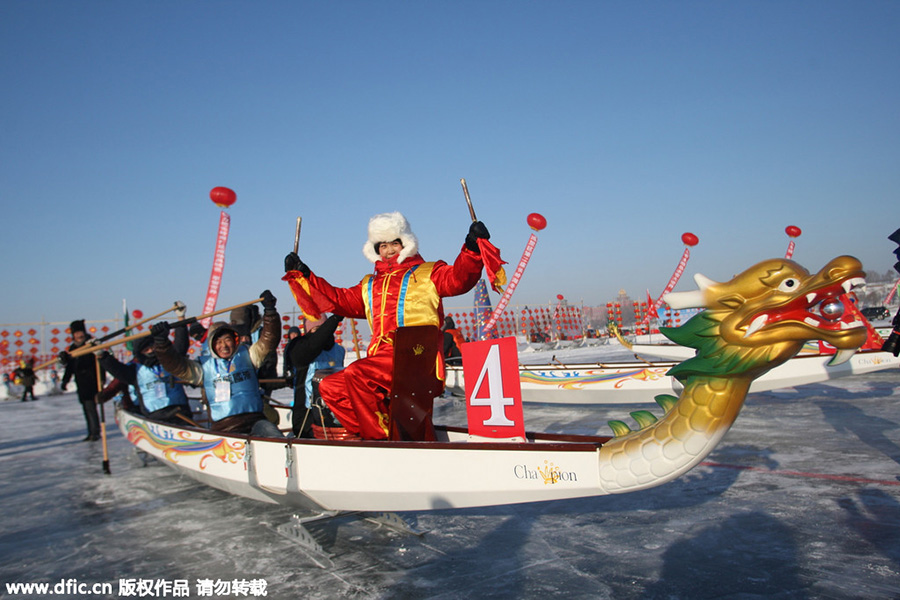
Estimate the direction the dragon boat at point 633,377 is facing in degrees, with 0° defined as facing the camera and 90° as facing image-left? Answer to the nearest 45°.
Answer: approximately 270°

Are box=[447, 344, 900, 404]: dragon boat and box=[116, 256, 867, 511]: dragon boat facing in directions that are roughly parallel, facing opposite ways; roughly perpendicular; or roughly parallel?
roughly parallel

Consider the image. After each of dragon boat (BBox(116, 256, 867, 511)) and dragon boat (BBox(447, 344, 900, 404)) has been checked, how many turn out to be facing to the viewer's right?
2

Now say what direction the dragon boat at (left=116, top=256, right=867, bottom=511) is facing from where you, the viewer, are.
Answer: facing to the right of the viewer

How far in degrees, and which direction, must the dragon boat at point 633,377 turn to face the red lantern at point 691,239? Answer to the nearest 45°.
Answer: approximately 90° to its left

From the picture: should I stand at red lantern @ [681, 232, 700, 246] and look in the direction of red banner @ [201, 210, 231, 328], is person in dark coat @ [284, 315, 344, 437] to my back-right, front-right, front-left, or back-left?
front-left

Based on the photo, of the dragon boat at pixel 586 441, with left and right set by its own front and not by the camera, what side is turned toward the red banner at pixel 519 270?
left

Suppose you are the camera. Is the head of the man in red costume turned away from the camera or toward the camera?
toward the camera

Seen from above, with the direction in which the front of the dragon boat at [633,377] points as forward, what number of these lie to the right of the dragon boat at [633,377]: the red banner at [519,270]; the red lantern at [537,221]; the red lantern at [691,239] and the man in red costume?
1

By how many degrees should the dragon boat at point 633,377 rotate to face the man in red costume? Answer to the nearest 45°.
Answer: approximately 90° to its right

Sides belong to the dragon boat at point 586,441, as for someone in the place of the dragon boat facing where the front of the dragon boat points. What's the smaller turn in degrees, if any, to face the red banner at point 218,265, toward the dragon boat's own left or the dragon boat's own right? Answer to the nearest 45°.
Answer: approximately 135° to the dragon boat's own left

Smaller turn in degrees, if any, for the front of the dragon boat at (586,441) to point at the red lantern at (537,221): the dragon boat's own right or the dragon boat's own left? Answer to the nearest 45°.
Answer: approximately 90° to the dragon boat's own left

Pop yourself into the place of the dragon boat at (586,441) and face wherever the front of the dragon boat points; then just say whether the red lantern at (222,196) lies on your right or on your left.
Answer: on your left
